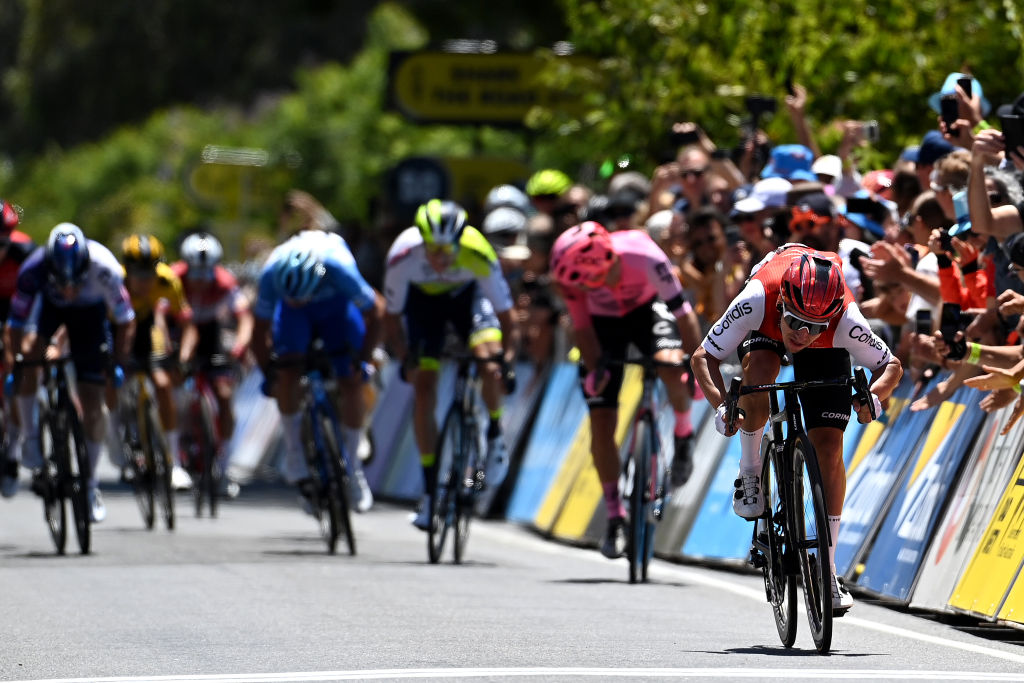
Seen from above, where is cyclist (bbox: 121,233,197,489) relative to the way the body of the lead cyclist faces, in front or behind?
behind

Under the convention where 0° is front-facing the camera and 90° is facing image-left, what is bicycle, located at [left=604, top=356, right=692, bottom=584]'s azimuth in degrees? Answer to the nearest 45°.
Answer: approximately 0°

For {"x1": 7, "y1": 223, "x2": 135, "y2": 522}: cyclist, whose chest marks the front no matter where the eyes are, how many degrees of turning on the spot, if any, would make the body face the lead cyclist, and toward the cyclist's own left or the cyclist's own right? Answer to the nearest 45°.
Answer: approximately 45° to the cyclist's own left

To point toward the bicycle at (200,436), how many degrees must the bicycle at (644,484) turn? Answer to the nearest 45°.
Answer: approximately 135° to its right

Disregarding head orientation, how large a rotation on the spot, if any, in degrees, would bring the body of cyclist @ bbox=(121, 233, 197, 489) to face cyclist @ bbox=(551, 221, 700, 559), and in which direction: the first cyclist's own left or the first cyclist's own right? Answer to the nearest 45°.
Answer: approximately 45° to the first cyclist's own left

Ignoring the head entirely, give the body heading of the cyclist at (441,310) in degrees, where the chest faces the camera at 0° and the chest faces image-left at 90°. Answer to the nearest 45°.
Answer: approximately 0°
